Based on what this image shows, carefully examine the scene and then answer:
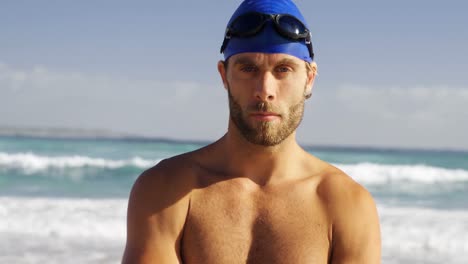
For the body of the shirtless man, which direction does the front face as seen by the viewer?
toward the camera
